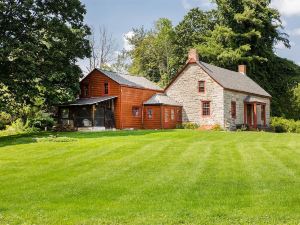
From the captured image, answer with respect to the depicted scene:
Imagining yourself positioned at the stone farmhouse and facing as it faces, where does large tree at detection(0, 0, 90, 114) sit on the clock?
The large tree is roughly at 3 o'clock from the stone farmhouse.

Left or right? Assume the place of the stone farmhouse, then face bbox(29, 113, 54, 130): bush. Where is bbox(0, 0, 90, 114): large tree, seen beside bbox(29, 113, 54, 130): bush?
left

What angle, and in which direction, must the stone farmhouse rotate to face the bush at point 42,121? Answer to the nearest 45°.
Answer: approximately 135° to its right

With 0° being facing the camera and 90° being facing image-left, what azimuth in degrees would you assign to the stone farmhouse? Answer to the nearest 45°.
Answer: approximately 315°

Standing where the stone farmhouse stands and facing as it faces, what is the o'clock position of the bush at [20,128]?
The bush is roughly at 4 o'clock from the stone farmhouse.
